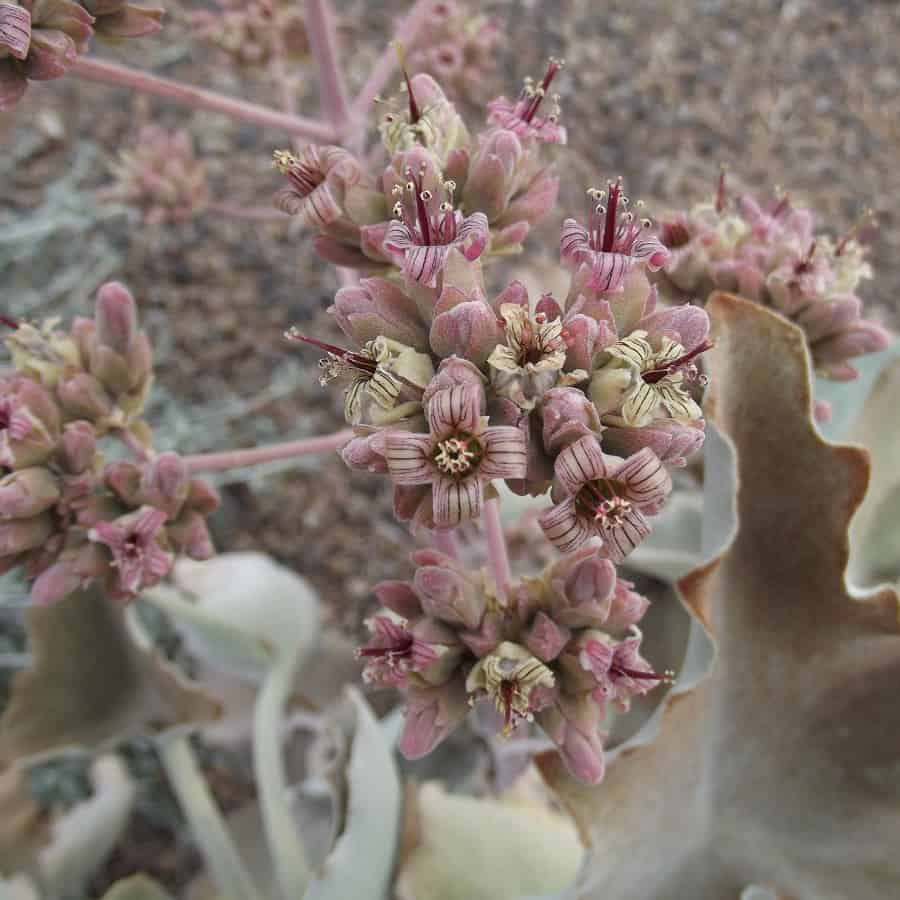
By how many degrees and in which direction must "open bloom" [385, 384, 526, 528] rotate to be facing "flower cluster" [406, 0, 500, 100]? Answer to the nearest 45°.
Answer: approximately 180°

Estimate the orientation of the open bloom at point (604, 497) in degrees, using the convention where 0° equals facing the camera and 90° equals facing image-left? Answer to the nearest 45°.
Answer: approximately 0°

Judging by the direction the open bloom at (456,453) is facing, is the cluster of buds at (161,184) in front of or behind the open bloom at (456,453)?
behind

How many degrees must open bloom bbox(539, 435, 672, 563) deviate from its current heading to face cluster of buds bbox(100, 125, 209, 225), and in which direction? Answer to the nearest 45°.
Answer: approximately 135° to its right

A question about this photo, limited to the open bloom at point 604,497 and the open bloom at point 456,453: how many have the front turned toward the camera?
2

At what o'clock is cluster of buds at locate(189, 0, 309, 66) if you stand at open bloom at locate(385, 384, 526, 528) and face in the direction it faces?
The cluster of buds is roughly at 5 o'clock from the open bloom.
